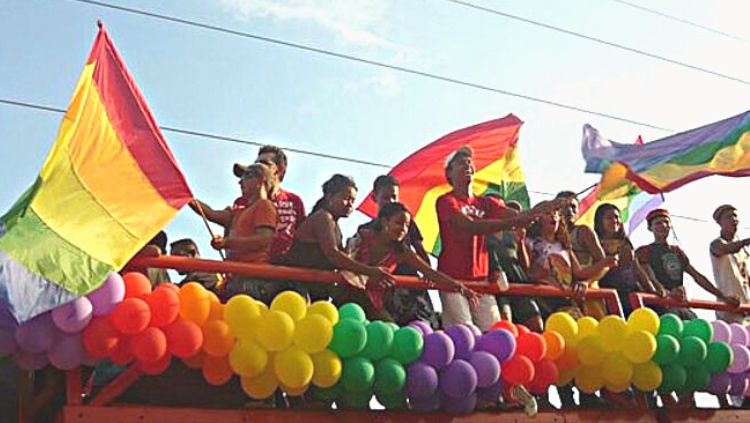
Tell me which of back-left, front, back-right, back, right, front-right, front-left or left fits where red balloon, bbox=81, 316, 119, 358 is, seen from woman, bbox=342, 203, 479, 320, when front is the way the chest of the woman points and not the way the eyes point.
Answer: right

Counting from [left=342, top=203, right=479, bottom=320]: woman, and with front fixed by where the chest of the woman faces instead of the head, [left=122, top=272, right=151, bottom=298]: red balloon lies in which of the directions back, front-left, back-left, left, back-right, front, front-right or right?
right

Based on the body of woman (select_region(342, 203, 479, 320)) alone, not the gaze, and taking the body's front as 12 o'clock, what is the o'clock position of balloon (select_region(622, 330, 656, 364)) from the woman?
The balloon is roughly at 10 o'clock from the woman.

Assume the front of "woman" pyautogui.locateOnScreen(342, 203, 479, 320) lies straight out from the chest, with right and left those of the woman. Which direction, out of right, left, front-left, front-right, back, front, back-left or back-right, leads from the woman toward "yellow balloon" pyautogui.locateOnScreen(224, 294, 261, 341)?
right

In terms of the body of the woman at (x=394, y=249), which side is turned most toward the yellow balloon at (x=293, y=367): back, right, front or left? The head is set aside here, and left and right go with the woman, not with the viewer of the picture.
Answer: right

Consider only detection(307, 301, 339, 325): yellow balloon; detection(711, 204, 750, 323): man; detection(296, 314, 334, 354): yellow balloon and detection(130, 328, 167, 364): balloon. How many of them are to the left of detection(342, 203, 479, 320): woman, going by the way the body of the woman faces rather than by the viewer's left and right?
1

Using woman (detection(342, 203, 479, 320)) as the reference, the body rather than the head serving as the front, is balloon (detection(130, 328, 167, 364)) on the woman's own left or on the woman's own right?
on the woman's own right

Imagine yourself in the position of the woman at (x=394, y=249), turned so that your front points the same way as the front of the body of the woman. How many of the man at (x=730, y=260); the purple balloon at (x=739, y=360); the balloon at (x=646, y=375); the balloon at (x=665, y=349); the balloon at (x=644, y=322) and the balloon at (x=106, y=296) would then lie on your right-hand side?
1

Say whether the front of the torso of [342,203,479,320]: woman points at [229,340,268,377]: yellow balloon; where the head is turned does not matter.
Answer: no

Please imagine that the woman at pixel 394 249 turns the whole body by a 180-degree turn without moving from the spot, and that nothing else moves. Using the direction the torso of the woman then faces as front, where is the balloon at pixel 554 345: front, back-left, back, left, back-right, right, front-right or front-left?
back-right

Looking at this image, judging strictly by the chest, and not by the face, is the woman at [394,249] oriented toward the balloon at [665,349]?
no

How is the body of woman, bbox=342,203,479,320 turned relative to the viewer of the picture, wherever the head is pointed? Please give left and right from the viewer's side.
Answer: facing the viewer and to the right of the viewer

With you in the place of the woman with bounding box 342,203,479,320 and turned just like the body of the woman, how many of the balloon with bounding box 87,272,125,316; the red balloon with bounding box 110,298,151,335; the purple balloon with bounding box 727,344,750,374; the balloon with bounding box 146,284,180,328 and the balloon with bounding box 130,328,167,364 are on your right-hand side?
4

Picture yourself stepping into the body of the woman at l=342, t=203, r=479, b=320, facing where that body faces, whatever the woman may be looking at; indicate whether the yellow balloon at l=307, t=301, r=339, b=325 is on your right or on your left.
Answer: on your right

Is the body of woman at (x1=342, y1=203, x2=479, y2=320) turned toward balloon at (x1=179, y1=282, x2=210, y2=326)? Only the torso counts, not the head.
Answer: no

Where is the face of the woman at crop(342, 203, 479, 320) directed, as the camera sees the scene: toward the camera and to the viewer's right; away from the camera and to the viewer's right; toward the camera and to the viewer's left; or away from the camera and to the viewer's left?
toward the camera and to the viewer's right
